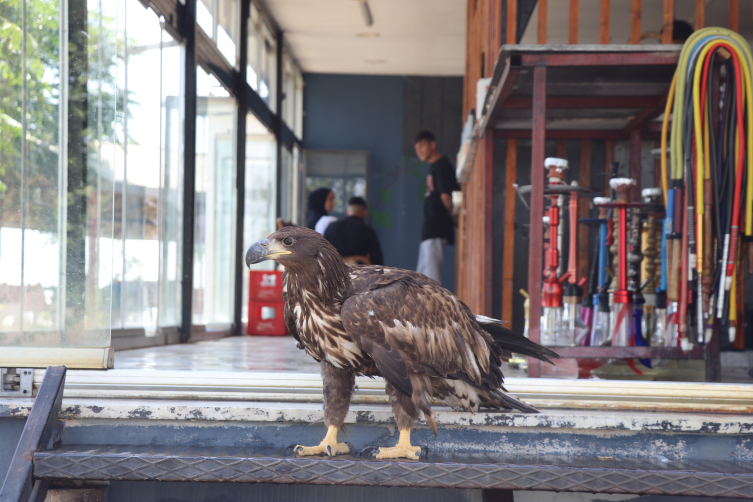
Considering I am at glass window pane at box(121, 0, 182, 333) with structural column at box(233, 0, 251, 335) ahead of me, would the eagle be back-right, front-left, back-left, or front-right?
back-right

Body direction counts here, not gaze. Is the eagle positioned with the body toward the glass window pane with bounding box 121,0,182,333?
no

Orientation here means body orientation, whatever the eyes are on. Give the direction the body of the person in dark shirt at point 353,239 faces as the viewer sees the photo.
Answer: away from the camera

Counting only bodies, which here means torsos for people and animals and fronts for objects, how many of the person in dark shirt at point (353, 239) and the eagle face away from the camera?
1

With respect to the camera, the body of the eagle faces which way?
to the viewer's left

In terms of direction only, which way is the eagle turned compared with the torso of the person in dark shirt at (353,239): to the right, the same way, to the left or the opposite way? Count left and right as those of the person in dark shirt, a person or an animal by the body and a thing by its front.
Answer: to the left

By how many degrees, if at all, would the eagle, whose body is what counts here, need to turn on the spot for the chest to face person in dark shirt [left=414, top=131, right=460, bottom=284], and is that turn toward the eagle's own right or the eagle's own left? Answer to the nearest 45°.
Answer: approximately 90° to the eagle's own right

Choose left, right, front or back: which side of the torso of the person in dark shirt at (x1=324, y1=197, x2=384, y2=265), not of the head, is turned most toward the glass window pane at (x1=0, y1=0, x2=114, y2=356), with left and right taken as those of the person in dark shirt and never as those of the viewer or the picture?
back

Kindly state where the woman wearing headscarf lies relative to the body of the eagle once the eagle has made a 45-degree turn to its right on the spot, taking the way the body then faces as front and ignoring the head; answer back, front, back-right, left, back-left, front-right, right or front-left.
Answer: front-right

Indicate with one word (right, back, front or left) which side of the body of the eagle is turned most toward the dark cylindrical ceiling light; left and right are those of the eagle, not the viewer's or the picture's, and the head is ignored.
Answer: right

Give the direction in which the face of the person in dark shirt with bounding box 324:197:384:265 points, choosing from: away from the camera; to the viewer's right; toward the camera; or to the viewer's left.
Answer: away from the camera
